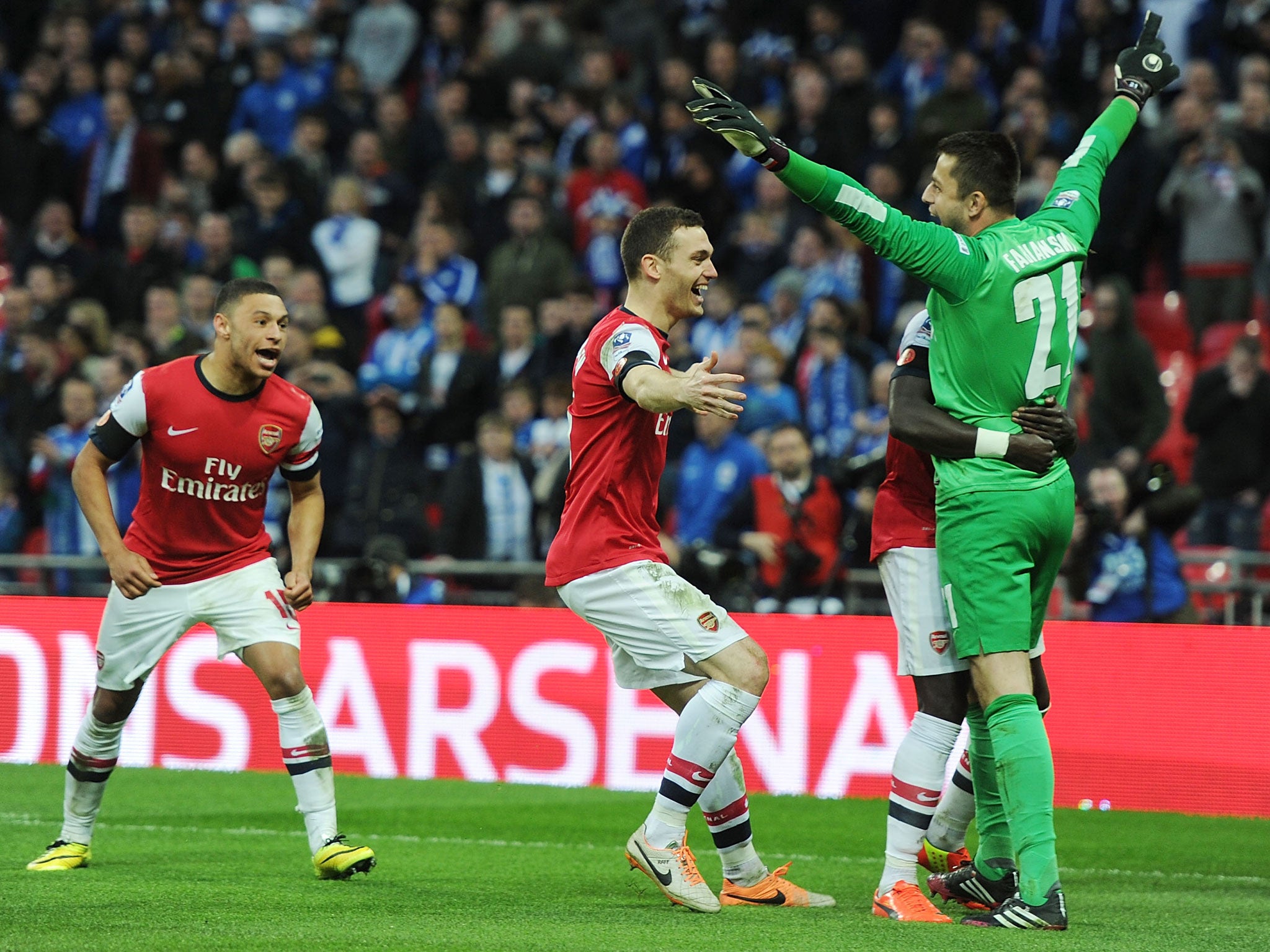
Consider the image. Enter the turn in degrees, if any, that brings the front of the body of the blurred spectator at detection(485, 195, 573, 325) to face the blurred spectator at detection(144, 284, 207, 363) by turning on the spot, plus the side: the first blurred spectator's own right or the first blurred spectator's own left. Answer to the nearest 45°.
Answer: approximately 90° to the first blurred spectator's own right

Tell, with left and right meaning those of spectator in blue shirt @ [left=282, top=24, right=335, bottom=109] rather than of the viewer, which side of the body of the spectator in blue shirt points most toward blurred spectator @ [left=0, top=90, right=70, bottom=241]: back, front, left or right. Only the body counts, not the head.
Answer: right

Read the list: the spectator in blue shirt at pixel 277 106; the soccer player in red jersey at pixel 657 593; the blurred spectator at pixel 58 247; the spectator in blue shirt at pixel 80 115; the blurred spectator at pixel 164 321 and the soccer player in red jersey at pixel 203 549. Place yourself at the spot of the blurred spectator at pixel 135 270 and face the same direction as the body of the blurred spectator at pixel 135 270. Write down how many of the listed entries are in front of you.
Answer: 3
